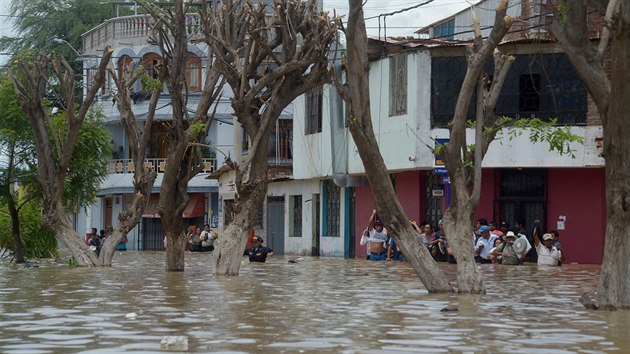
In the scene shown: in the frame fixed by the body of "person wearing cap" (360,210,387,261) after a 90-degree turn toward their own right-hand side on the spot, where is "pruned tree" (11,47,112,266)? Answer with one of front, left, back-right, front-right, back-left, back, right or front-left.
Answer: front-left

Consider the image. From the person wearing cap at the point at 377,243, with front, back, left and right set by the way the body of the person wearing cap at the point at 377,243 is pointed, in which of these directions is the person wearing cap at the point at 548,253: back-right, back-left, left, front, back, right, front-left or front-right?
front-left

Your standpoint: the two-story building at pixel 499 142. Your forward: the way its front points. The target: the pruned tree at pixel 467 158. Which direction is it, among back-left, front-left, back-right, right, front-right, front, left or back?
front

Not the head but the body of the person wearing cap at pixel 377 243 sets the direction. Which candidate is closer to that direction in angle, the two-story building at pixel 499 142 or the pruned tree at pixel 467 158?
the pruned tree

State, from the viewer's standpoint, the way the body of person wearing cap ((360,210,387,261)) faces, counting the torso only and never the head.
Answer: toward the camera

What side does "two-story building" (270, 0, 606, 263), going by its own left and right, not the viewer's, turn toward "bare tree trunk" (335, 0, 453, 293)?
front

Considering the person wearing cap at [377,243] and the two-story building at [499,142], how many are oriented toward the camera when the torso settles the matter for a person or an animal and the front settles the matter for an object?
2

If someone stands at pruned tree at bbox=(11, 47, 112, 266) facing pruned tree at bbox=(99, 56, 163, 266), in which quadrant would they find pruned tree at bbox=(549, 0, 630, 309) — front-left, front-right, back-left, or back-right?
front-right

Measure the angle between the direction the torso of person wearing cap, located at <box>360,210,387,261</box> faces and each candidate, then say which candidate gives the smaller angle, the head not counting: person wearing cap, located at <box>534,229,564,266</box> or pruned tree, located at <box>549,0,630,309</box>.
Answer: the pruned tree

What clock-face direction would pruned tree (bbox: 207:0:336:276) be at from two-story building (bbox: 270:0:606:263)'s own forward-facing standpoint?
The pruned tree is roughly at 1 o'clock from the two-story building.

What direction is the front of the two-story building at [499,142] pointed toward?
toward the camera

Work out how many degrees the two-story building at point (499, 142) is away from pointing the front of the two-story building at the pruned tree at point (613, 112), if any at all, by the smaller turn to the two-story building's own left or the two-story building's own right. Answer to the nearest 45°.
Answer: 0° — it already faces it
